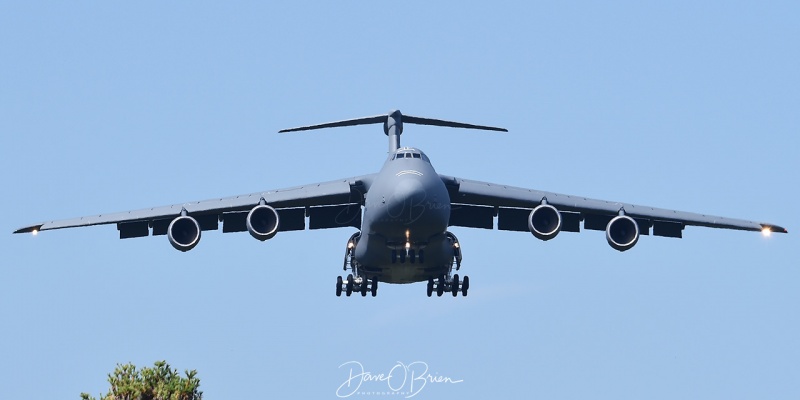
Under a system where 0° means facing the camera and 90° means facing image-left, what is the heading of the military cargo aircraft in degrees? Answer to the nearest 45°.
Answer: approximately 0°
